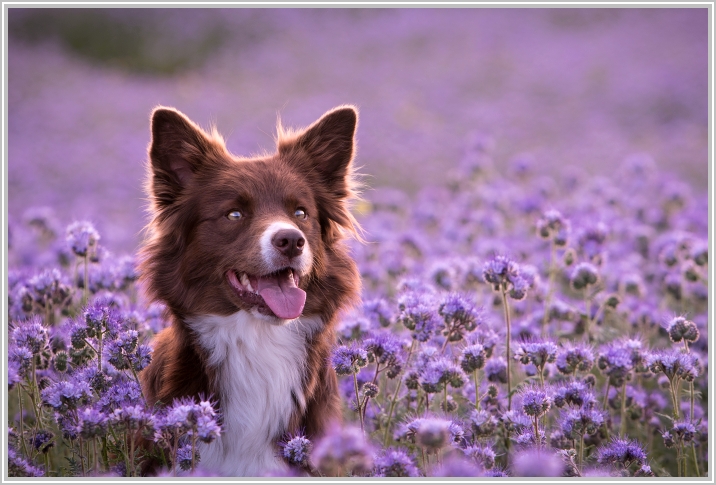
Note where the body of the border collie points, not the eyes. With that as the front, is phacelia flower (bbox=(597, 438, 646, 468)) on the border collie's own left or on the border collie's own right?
on the border collie's own left

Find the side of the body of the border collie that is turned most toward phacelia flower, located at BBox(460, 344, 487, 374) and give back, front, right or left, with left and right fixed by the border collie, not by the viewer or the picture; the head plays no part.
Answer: left

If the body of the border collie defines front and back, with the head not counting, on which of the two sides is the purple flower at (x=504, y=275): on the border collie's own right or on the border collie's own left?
on the border collie's own left

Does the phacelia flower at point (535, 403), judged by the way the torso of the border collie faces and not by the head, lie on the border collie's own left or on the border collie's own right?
on the border collie's own left

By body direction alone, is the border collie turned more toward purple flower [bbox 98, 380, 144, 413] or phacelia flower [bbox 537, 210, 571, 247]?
the purple flower

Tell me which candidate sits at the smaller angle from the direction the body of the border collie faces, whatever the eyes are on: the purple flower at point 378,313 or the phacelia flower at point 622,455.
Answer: the phacelia flower

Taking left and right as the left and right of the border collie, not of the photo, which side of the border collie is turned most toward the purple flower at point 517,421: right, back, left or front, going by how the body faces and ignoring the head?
left

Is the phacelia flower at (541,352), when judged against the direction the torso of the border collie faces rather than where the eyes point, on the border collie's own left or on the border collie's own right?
on the border collie's own left

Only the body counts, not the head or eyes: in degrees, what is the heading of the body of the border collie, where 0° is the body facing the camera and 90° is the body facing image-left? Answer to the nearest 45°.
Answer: approximately 0°
